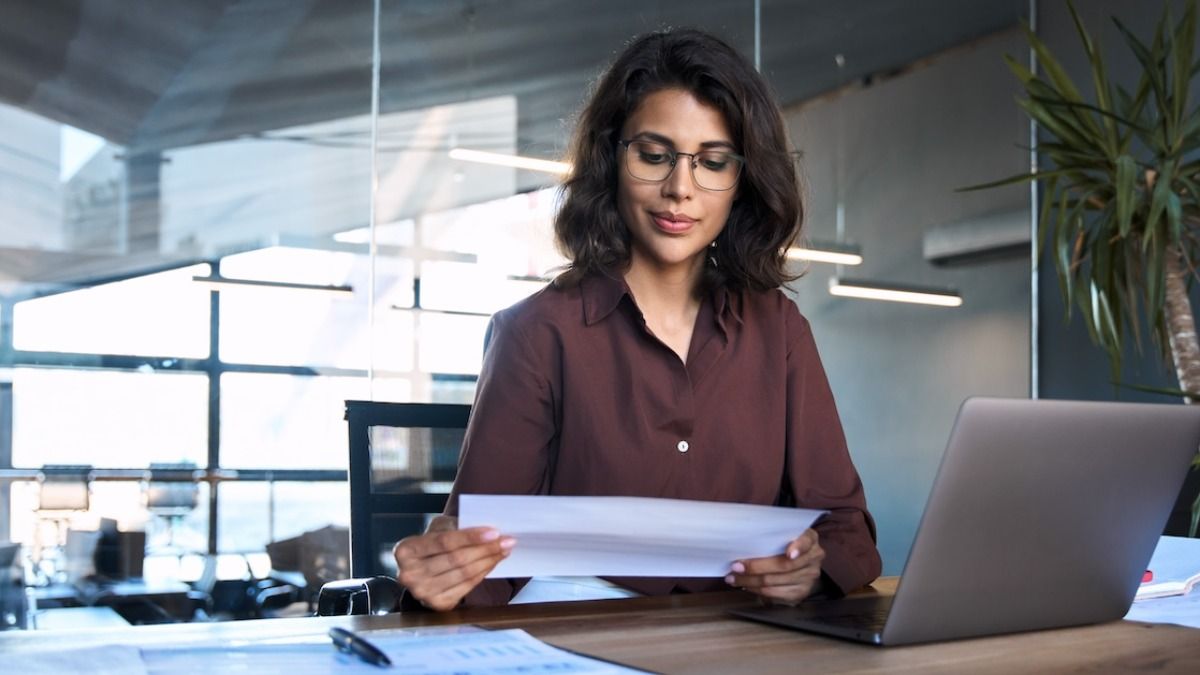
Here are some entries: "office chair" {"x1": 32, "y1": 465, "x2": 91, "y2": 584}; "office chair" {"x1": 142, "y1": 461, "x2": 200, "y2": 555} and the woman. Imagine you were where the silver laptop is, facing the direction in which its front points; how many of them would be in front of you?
3

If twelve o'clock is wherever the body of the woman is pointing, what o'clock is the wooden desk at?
The wooden desk is roughly at 12 o'clock from the woman.

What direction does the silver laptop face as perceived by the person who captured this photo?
facing away from the viewer and to the left of the viewer

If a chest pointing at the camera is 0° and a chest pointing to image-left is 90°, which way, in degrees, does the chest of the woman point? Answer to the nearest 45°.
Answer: approximately 0°

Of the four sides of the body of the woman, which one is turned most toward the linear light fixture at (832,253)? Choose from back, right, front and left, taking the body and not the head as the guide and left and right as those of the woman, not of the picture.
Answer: back

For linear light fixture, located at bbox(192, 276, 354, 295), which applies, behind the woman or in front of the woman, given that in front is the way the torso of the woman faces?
behind
